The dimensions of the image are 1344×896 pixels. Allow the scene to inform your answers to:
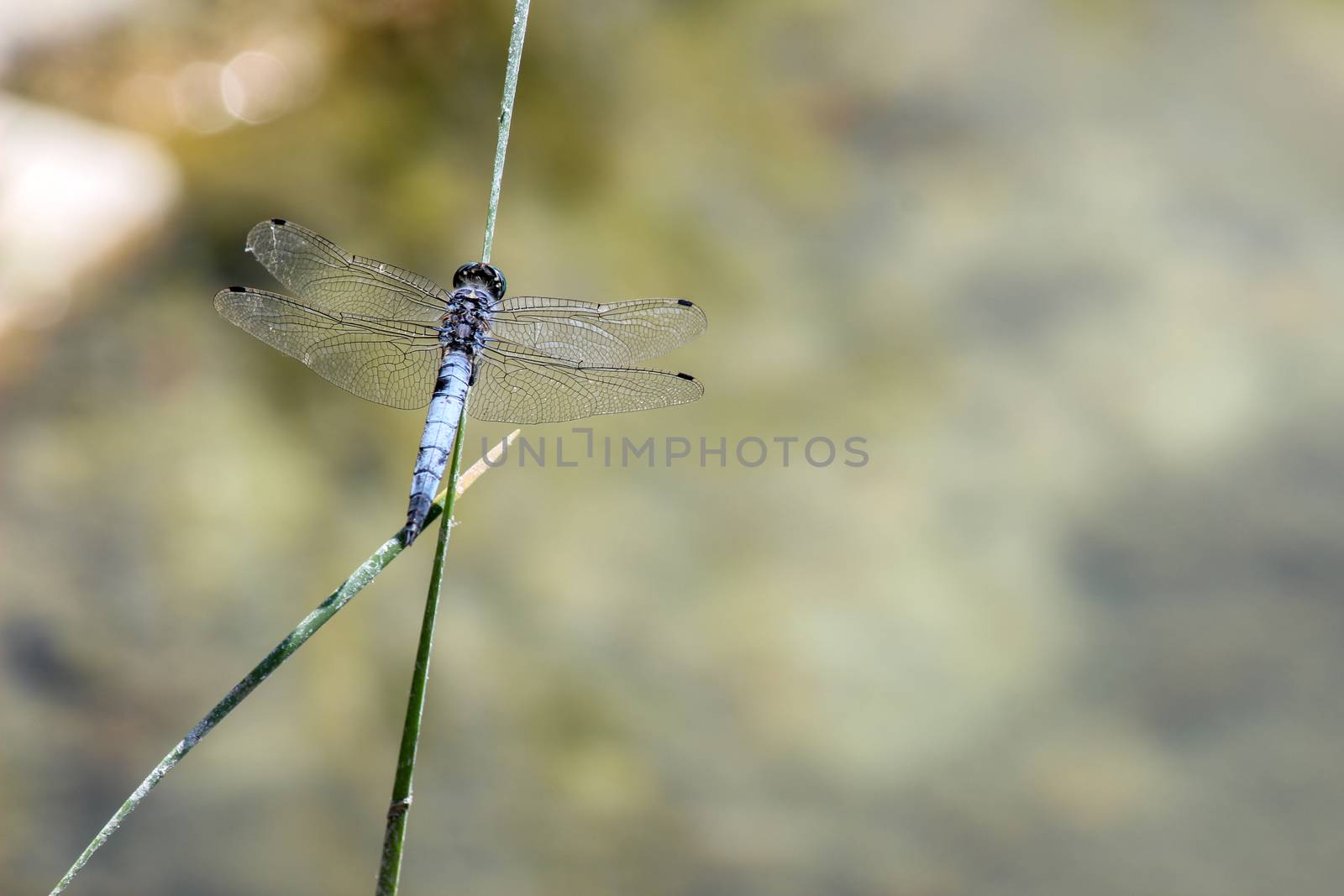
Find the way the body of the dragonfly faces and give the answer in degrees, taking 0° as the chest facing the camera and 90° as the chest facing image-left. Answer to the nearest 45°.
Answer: approximately 180°
